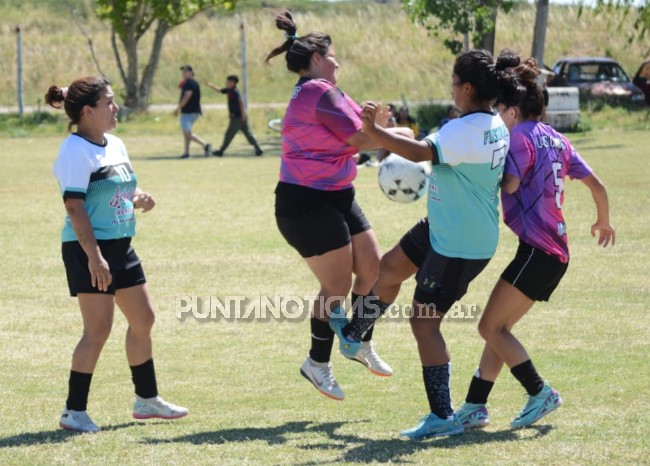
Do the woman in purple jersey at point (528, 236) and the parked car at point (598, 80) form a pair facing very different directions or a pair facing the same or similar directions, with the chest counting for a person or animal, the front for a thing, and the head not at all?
very different directions

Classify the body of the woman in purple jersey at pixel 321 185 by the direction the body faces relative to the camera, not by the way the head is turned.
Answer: to the viewer's right

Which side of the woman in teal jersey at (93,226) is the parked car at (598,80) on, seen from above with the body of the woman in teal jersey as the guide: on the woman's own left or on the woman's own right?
on the woman's own left

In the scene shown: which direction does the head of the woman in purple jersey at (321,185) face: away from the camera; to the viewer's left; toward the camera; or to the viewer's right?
to the viewer's right

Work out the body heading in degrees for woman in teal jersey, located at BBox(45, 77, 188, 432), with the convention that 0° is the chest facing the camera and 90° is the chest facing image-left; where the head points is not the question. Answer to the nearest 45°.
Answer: approximately 315°

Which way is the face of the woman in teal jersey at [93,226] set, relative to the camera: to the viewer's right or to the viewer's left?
to the viewer's right

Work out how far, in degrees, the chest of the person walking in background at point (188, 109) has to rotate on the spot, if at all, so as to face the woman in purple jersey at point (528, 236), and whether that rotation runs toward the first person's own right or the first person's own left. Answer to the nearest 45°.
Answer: approximately 90° to the first person's own left

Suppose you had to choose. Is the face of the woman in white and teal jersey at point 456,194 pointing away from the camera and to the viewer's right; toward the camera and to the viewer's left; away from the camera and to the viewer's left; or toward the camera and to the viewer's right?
away from the camera and to the viewer's left
